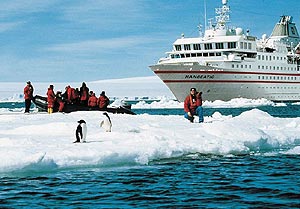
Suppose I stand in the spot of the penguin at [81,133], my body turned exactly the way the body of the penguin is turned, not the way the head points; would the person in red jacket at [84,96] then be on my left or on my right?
on my left

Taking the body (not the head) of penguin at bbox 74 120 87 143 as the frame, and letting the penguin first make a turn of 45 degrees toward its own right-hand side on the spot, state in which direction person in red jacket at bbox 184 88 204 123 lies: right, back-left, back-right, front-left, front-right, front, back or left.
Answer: left

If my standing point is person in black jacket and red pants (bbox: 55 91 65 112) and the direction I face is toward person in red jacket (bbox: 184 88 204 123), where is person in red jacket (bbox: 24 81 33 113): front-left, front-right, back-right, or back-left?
back-right
